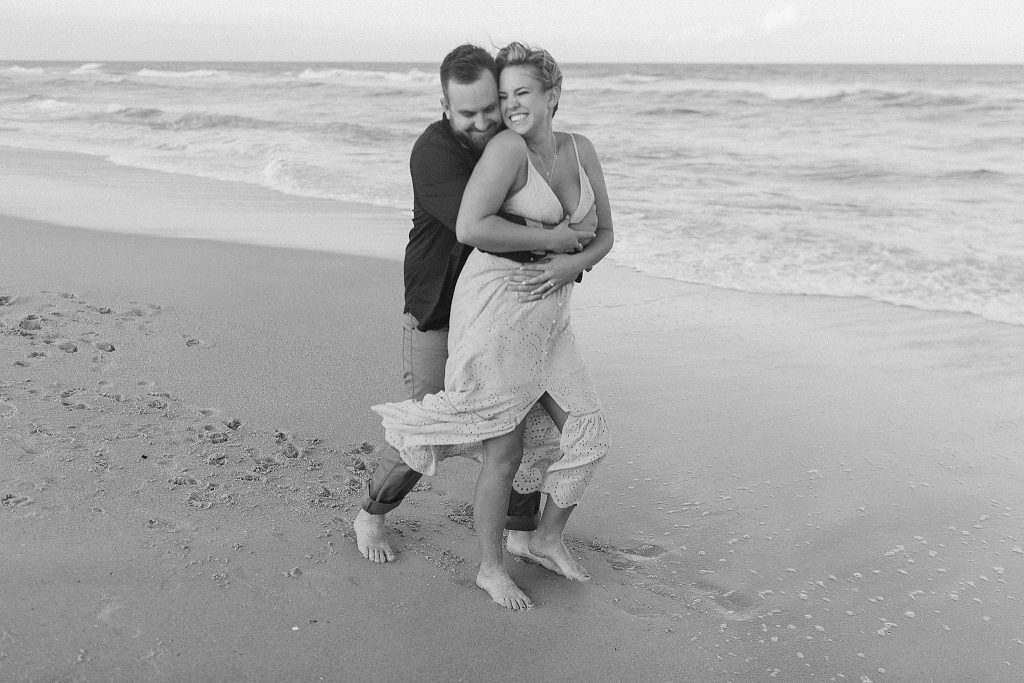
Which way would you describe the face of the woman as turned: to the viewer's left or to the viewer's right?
to the viewer's left

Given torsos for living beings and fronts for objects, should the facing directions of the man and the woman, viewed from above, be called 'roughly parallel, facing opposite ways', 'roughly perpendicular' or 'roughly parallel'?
roughly parallel

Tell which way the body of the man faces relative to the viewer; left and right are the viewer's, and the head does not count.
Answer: facing the viewer and to the right of the viewer

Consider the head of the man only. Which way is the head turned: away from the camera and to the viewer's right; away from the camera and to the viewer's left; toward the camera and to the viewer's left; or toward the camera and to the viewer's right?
toward the camera and to the viewer's right
